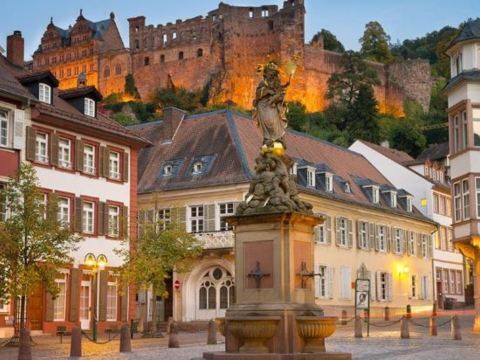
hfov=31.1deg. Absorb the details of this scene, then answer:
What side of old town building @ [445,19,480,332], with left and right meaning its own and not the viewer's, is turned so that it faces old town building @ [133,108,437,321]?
right

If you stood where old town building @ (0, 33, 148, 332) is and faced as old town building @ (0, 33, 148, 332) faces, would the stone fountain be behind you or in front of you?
in front

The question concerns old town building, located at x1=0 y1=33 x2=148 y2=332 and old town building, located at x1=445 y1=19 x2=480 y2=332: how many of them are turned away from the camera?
0

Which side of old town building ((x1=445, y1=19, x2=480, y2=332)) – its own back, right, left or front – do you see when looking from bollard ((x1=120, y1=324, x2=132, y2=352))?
front

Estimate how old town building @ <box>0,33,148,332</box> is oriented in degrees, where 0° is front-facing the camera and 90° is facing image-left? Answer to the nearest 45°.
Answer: approximately 315°

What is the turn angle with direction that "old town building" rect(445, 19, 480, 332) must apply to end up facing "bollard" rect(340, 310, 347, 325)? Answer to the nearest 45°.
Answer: approximately 90° to its right

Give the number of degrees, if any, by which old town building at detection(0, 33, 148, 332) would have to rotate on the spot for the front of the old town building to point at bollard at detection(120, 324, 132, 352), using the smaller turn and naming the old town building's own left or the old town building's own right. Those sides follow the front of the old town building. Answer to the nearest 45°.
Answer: approximately 45° to the old town building's own right

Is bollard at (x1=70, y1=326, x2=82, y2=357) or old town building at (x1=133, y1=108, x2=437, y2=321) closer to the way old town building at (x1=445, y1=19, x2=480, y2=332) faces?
the bollard

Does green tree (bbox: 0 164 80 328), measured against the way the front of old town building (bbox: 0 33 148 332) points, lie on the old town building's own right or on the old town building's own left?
on the old town building's own right

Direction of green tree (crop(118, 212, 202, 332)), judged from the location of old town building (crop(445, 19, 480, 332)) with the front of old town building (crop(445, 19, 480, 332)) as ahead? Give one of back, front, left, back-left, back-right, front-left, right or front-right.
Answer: front-right

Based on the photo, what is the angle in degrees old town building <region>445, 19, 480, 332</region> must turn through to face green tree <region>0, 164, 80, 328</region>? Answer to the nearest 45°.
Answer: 0° — it already faces it

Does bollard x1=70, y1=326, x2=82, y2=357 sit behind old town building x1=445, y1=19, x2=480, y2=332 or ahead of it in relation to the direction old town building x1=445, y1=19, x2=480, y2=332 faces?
ahead

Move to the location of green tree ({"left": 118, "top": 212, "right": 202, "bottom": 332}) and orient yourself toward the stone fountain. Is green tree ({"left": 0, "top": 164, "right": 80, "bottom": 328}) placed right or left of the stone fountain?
right
